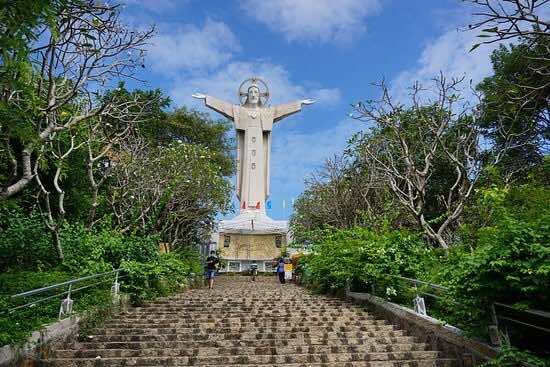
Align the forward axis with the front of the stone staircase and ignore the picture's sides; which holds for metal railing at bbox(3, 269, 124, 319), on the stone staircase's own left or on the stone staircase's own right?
on the stone staircase's own right

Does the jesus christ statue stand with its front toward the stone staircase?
yes

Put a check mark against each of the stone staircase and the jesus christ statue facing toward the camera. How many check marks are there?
2

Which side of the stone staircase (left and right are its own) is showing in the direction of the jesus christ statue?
back

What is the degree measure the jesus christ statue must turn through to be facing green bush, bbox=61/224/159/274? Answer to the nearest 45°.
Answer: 0° — it already faces it

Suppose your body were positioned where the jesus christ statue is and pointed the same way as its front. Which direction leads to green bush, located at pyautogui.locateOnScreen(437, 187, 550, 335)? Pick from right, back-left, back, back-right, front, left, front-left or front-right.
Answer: front

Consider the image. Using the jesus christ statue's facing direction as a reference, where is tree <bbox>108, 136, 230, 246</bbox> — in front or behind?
in front

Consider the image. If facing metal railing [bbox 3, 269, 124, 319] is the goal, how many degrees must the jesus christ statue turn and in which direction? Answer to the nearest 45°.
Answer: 0° — it already faces it

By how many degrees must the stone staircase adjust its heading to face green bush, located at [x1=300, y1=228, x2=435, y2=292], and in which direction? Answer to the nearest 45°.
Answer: approximately 135° to its left

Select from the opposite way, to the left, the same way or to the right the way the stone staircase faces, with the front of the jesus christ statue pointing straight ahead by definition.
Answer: the same way

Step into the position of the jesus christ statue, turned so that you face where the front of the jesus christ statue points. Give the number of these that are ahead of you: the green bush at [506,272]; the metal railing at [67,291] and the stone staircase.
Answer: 3

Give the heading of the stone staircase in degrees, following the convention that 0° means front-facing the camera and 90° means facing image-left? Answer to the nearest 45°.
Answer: approximately 0°

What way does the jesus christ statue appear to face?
toward the camera

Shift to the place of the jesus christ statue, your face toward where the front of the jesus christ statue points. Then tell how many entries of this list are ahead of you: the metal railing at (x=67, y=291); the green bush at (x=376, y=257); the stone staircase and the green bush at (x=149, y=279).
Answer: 4
